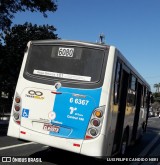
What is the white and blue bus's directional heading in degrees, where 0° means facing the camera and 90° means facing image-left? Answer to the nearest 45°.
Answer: approximately 225°

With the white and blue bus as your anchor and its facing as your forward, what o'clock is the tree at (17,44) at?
The tree is roughly at 10 o'clock from the white and blue bus.
